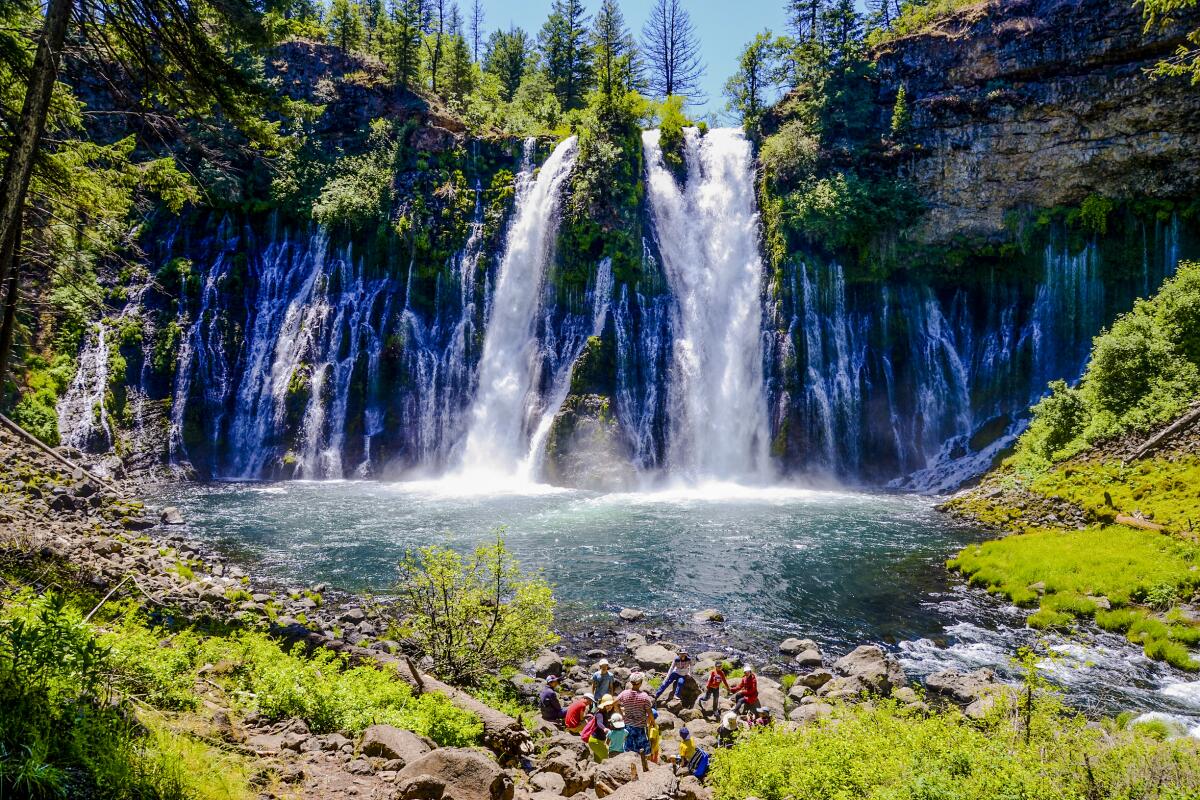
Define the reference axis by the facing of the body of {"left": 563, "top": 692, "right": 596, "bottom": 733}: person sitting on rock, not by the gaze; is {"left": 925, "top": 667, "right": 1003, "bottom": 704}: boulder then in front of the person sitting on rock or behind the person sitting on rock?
in front

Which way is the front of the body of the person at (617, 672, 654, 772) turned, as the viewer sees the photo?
away from the camera

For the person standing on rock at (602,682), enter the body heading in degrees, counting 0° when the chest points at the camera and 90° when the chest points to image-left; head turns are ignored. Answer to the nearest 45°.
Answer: approximately 0°

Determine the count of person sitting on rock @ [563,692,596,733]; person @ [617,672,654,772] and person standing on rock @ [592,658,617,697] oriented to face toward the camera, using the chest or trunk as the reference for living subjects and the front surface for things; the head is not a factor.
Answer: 1
